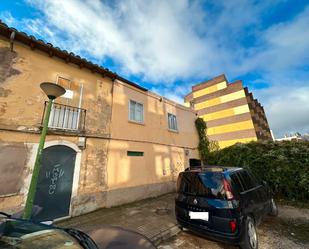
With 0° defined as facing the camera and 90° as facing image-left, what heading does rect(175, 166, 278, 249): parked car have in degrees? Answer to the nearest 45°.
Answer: approximately 225°

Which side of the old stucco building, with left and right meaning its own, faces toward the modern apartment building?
left

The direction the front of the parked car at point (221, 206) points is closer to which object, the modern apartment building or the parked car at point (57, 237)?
the modern apartment building

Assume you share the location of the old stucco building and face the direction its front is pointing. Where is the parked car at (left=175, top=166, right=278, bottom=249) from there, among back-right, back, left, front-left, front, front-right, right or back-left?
front

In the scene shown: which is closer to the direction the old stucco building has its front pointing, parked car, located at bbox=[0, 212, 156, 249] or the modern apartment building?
the parked car

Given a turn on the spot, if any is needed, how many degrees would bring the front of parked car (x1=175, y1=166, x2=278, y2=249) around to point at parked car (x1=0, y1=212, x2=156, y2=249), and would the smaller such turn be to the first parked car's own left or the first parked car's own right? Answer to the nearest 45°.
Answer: approximately 180°

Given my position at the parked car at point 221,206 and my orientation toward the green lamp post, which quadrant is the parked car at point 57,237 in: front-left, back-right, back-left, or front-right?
front-left

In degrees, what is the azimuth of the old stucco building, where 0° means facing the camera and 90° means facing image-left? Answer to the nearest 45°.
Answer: approximately 315°

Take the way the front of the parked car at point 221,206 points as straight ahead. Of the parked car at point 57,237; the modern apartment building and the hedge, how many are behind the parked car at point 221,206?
1

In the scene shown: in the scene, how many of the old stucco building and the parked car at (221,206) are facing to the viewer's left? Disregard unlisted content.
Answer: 0

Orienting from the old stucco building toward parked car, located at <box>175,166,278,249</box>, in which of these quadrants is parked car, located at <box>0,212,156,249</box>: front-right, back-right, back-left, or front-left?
front-right

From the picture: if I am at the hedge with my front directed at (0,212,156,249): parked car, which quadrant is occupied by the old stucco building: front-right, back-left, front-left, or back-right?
front-right

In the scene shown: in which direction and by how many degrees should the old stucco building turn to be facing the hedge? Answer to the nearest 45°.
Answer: approximately 45° to its left

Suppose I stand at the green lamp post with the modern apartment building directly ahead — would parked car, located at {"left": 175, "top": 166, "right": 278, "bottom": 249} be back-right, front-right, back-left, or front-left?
front-right
